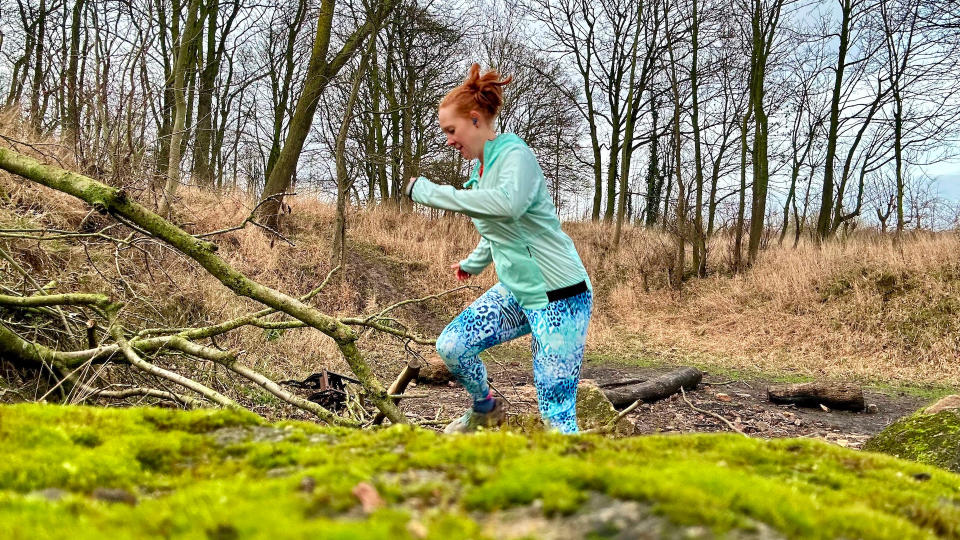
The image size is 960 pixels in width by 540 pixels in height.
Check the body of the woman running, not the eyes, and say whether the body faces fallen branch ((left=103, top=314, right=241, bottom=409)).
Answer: yes

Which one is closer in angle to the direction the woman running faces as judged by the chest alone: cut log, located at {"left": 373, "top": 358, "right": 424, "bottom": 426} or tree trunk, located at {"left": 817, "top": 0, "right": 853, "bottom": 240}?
the cut log

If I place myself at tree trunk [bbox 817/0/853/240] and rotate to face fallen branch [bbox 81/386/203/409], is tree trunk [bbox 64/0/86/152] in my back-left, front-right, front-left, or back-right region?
front-right

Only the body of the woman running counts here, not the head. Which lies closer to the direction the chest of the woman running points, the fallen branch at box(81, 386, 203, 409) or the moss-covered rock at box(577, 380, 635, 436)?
the fallen branch

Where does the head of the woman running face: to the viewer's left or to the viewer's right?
to the viewer's left

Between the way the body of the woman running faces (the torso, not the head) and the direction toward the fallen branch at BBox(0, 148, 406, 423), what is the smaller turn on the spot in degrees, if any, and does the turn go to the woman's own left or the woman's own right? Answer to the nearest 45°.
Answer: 0° — they already face it

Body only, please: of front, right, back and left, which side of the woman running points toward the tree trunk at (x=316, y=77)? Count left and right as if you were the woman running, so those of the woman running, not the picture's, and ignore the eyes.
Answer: right

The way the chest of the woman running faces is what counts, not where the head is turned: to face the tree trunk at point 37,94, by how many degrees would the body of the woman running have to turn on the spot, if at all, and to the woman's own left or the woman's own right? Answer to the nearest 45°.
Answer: approximately 45° to the woman's own right

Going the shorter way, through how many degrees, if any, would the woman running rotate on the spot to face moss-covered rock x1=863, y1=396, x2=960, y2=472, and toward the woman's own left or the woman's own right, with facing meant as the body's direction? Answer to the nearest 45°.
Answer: approximately 135° to the woman's own right

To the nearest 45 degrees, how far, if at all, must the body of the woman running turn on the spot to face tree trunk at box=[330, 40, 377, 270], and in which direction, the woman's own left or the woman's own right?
approximately 90° to the woman's own right

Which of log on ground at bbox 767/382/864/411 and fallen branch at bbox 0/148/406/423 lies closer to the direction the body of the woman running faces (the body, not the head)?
the fallen branch

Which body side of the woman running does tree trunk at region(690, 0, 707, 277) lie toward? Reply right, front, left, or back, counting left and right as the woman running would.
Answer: right

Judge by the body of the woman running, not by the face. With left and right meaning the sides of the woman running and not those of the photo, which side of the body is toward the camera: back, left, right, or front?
left
